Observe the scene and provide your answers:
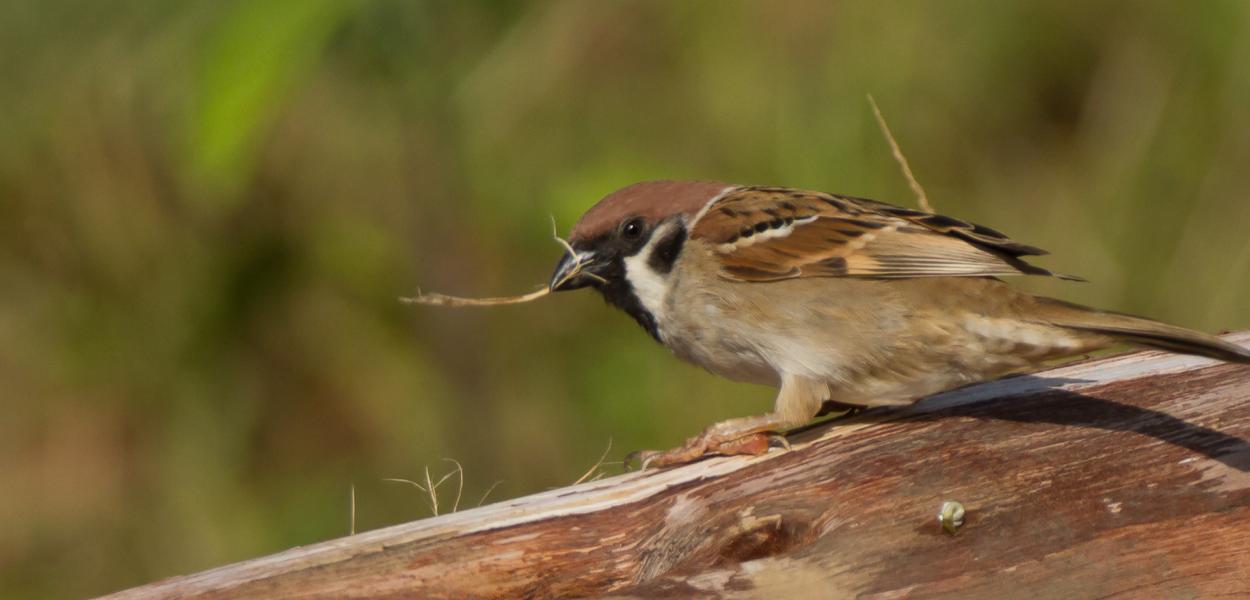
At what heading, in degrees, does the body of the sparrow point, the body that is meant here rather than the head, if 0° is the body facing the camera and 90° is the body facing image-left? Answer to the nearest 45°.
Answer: approximately 90°

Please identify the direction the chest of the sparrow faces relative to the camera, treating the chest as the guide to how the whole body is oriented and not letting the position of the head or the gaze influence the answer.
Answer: to the viewer's left
